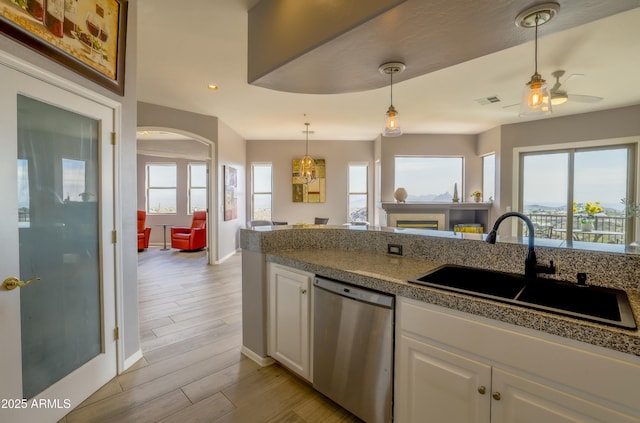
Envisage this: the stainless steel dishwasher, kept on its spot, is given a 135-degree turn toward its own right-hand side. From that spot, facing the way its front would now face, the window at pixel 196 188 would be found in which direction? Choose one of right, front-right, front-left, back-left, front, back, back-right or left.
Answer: front-left

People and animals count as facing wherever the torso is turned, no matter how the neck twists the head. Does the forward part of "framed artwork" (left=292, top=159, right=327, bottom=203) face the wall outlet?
yes

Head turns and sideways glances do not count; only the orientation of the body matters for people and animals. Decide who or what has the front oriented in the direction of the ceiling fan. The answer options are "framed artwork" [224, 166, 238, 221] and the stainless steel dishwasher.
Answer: the framed artwork

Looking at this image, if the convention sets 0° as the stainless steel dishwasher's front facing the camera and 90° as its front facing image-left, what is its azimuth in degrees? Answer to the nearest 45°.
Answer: approximately 45°

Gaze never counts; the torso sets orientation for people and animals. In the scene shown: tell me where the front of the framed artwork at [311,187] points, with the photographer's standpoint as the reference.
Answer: facing the viewer

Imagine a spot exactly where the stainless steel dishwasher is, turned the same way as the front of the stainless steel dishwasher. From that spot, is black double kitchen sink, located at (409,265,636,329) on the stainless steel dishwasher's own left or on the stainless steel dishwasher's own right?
on the stainless steel dishwasher's own left

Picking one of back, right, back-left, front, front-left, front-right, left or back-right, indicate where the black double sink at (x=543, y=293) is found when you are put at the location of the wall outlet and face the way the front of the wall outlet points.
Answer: left

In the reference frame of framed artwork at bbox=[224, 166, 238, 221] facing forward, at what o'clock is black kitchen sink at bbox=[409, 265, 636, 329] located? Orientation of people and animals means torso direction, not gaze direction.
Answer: The black kitchen sink is roughly at 1 o'clock from the framed artwork.

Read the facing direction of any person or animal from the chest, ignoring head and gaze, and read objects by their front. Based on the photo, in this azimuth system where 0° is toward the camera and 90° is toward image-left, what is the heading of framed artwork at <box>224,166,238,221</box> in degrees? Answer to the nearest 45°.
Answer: approximately 315°

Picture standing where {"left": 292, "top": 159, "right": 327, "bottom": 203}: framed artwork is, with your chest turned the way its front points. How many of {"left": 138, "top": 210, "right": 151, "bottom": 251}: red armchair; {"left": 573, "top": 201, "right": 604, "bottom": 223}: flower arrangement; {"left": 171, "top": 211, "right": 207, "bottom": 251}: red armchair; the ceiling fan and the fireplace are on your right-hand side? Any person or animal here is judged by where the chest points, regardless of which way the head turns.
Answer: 2

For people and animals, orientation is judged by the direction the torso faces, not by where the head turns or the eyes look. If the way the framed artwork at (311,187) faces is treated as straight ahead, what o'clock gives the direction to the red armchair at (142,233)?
The red armchair is roughly at 3 o'clock from the framed artwork.

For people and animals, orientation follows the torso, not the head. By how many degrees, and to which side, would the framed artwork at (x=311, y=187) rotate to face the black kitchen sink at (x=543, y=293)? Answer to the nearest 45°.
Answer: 0° — it already faces it

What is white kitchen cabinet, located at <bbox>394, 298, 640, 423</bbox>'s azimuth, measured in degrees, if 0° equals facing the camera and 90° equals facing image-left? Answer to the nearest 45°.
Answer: approximately 45°

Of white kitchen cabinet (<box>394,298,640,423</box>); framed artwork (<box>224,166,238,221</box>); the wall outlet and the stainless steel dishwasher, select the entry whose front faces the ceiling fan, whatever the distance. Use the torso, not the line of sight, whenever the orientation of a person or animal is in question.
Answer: the framed artwork

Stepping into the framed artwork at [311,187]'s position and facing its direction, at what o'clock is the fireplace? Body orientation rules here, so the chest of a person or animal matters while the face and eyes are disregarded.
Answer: The fireplace is roughly at 10 o'clock from the framed artwork.

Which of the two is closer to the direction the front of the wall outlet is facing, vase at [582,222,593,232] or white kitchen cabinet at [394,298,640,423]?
the white kitchen cabinet

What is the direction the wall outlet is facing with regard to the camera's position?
facing the viewer and to the left of the viewer
